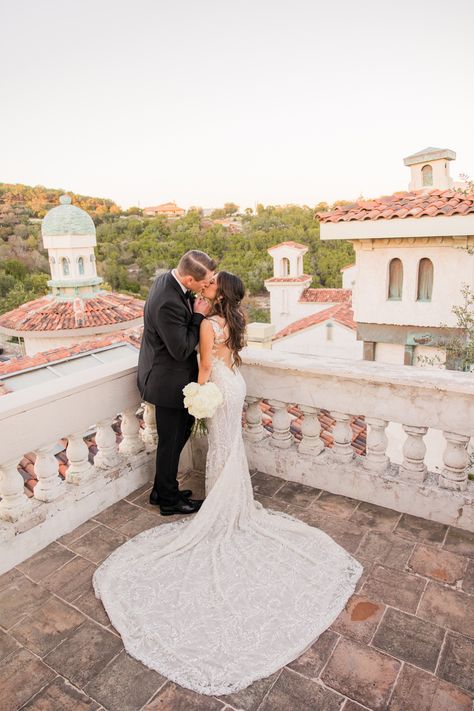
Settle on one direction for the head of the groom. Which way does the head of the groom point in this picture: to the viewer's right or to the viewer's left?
to the viewer's right

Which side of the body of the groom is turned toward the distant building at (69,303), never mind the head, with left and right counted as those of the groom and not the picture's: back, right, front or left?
left

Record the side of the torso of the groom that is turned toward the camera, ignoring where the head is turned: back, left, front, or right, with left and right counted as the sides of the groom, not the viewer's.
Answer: right

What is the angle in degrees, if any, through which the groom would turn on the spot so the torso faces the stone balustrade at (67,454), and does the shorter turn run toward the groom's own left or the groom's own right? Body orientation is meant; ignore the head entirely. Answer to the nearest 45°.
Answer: approximately 180°
